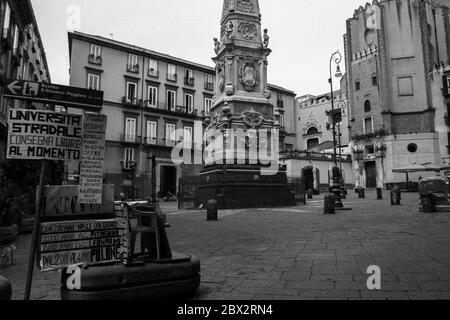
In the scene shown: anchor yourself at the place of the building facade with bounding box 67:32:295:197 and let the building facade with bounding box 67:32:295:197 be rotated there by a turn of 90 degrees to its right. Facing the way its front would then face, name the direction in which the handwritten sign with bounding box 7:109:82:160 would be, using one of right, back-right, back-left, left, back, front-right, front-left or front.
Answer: front-left

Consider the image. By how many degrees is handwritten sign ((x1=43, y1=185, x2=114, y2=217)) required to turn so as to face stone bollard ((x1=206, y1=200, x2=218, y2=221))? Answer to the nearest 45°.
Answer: approximately 135° to its left

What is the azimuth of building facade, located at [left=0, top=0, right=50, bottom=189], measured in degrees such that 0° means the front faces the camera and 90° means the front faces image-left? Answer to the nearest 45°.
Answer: approximately 270°

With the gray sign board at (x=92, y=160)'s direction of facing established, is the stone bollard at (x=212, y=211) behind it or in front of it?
behind

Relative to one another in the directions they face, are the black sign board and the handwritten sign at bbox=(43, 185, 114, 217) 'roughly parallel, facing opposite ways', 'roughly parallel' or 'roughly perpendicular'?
roughly parallel

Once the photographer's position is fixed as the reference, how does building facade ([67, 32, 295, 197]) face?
facing the viewer and to the right of the viewer

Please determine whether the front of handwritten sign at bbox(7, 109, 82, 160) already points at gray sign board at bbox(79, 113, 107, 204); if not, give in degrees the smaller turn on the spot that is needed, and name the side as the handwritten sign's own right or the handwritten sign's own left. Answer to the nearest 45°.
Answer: approximately 90° to the handwritten sign's own left

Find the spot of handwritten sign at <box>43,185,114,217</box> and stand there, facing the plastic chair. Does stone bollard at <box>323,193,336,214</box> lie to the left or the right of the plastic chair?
left

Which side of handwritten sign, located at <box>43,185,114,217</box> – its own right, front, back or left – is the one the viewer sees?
front

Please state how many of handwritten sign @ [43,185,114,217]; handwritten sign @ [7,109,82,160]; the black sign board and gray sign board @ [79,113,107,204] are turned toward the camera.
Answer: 4

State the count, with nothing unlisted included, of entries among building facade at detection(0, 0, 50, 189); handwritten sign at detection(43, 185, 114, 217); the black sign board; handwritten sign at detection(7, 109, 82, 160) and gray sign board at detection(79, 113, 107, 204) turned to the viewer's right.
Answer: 1

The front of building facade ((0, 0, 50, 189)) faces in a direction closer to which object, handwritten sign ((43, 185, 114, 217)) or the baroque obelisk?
the baroque obelisk
